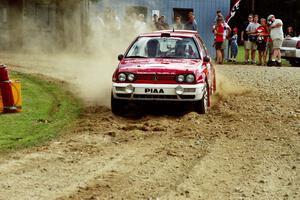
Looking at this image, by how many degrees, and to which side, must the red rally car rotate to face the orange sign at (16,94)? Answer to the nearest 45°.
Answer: approximately 90° to its right

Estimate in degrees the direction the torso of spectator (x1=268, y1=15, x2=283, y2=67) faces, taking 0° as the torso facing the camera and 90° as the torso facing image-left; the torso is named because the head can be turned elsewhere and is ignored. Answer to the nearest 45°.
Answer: approximately 45°

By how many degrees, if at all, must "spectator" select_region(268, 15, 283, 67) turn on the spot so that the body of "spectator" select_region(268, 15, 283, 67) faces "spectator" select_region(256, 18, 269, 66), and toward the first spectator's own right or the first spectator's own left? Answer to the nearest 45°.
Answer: approximately 90° to the first spectator's own right

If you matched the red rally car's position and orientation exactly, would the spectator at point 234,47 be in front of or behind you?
behind

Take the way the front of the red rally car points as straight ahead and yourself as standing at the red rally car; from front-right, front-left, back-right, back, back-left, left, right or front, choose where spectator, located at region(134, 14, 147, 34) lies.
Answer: back

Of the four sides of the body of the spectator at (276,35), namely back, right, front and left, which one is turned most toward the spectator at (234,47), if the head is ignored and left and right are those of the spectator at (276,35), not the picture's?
right

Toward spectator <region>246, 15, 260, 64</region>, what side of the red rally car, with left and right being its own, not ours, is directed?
back

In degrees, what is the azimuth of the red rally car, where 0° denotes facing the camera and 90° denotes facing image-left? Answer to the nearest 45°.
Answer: approximately 0°

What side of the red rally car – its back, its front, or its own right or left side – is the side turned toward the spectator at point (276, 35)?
back

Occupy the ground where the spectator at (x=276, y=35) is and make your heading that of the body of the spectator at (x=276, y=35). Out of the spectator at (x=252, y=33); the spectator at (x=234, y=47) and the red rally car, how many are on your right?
2
